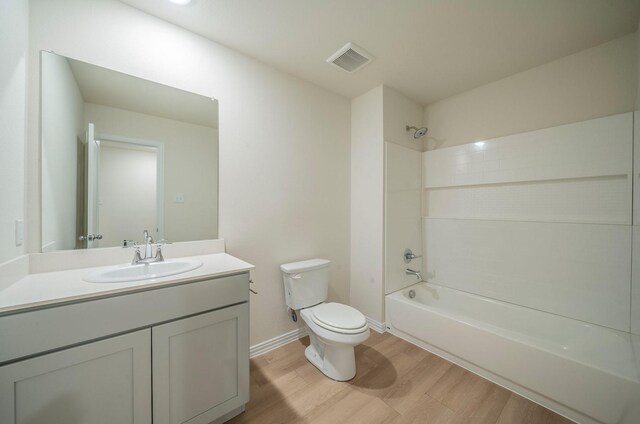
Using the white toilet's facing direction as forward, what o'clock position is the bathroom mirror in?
The bathroom mirror is roughly at 4 o'clock from the white toilet.

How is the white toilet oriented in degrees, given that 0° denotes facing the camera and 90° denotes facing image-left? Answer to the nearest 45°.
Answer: approximately 315°

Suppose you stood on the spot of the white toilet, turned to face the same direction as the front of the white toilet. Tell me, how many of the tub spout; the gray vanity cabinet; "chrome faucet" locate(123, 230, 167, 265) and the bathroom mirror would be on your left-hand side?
1

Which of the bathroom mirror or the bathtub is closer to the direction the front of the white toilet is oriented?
the bathtub

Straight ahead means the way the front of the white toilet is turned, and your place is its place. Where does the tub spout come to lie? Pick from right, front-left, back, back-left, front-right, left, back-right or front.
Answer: left

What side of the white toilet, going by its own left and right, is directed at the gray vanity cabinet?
right

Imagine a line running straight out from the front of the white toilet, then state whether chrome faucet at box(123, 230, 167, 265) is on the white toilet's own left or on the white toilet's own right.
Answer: on the white toilet's own right

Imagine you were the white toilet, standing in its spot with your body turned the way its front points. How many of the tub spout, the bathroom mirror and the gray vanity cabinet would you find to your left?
1
